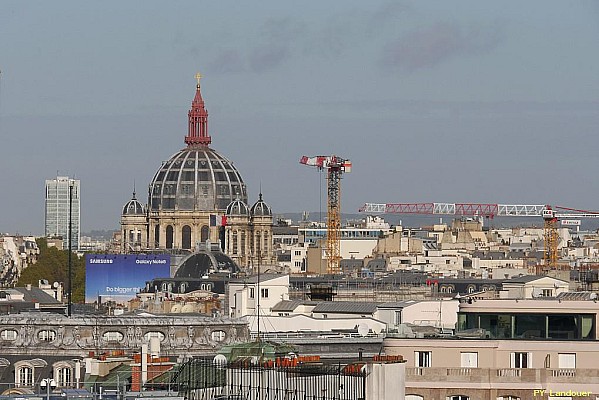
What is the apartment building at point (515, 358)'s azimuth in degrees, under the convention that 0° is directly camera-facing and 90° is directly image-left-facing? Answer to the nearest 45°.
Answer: approximately 0°
